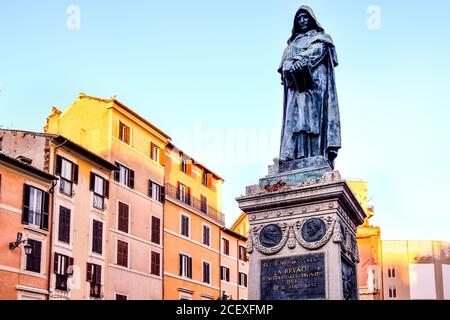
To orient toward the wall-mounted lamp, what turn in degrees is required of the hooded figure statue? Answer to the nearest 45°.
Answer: approximately 90° to its right

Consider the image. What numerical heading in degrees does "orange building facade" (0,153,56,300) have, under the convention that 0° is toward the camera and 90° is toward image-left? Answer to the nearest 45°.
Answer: approximately 315°

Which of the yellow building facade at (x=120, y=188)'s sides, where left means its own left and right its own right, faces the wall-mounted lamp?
right

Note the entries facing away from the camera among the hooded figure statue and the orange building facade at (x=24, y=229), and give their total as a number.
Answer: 0

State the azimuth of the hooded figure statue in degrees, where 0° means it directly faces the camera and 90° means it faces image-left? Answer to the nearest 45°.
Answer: approximately 45°

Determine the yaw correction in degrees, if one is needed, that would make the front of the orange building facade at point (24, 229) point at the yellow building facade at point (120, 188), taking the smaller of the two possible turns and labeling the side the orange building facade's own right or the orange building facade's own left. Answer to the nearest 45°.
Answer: approximately 90° to the orange building facade's own left

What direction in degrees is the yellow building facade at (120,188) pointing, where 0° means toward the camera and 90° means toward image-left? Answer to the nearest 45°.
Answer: approximately 315°

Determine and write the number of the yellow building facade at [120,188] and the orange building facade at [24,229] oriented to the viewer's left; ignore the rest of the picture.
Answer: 0
